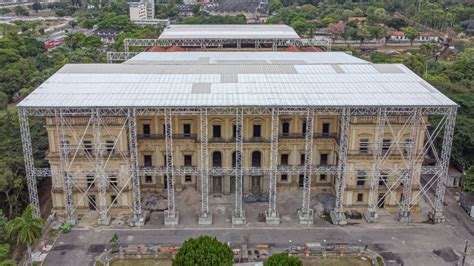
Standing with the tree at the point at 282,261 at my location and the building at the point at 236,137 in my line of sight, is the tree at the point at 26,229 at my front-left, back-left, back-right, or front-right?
front-left

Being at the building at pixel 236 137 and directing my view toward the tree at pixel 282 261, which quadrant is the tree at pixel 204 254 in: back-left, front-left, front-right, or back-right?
front-right

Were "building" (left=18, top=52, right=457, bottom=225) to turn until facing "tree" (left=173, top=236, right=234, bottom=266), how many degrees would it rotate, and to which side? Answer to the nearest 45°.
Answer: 0° — it already faces it

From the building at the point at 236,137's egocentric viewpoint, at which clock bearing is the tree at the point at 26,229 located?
The tree is roughly at 2 o'clock from the building.

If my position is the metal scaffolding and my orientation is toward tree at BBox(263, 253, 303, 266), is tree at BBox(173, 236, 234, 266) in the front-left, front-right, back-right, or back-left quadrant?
front-right

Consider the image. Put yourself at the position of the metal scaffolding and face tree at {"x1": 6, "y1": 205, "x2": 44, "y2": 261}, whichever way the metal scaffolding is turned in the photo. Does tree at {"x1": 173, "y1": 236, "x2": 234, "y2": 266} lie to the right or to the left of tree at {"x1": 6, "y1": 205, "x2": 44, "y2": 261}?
left

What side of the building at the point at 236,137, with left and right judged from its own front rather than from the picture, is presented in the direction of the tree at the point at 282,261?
front

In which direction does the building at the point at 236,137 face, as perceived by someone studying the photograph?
facing the viewer
